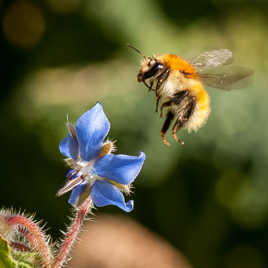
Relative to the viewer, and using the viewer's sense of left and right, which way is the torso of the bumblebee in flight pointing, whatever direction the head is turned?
facing to the left of the viewer
